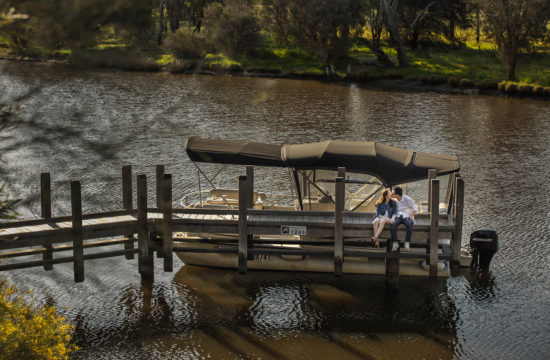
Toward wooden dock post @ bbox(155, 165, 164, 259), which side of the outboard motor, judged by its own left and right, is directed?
front

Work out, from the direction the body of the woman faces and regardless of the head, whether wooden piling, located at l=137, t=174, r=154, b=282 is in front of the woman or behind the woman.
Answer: in front

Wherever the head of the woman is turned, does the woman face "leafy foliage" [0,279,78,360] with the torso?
yes

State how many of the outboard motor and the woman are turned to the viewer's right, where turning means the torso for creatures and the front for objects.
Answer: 0

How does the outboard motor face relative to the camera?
to the viewer's left

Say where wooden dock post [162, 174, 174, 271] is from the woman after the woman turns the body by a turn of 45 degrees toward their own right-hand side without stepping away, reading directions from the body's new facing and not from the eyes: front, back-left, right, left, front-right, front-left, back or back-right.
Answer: front

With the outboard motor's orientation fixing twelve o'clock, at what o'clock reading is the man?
The man is roughly at 10 o'clock from the outboard motor.

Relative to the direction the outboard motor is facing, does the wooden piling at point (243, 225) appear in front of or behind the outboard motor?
in front
